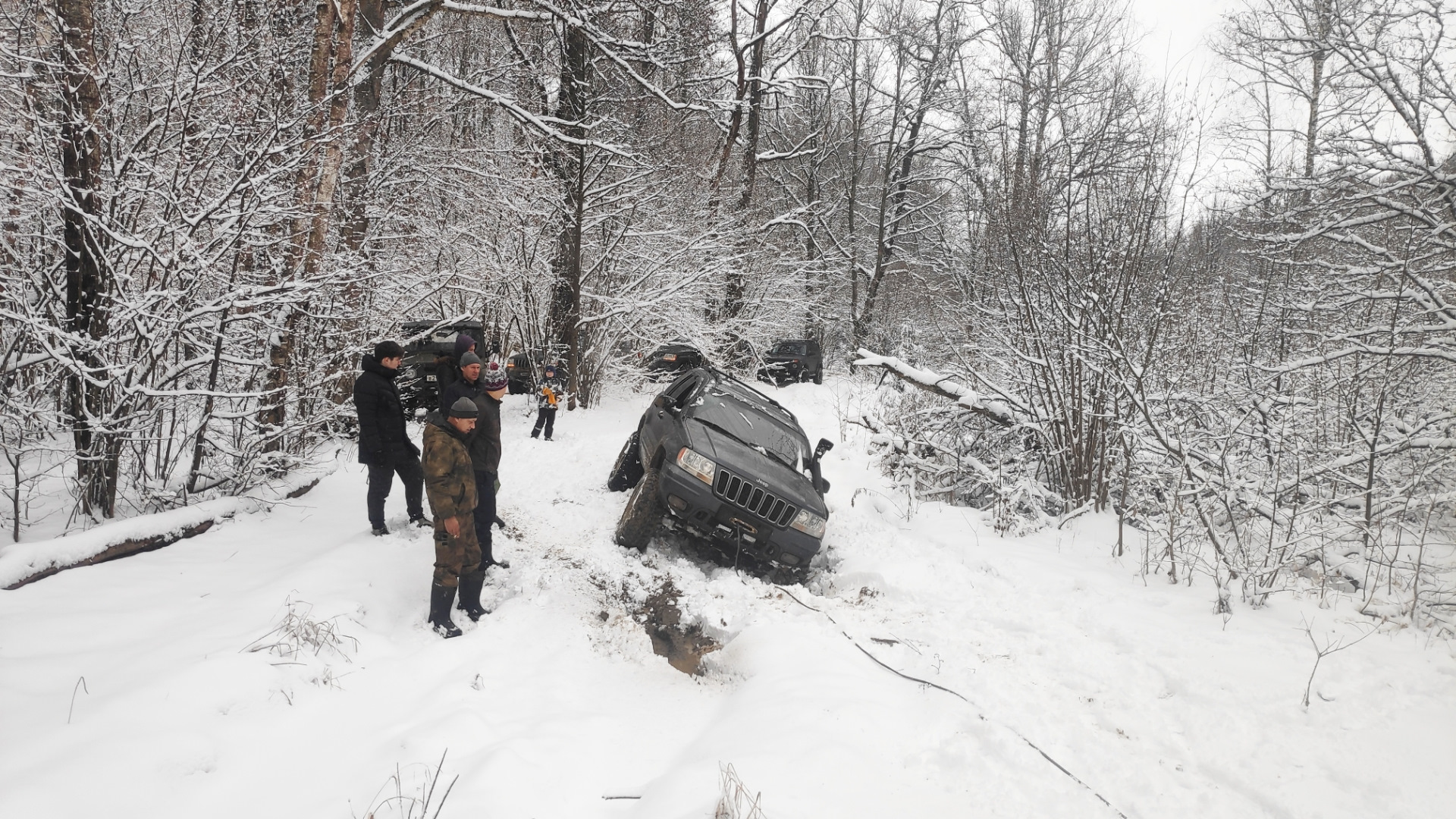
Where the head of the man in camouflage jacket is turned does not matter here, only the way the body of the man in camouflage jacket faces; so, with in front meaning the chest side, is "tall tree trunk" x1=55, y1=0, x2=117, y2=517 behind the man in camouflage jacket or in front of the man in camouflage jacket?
behind

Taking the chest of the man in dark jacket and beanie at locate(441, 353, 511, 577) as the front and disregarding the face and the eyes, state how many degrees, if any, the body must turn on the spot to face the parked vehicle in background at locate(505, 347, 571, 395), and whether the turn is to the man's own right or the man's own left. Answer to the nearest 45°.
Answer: approximately 90° to the man's own left

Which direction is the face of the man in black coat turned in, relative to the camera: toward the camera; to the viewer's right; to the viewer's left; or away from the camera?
to the viewer's right

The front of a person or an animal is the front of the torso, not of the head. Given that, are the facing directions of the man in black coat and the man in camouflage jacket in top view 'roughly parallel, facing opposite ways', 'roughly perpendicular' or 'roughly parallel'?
roughly parallel

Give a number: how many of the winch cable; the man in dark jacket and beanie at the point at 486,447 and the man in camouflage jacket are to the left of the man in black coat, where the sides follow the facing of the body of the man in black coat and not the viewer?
0

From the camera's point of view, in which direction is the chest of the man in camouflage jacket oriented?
to the viewer's right

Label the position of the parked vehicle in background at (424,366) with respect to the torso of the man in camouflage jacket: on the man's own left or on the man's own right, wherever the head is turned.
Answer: on the man's own left

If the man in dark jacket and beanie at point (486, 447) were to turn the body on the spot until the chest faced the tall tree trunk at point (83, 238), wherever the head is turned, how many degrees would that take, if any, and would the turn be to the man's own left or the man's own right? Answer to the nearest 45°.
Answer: approximately 180°

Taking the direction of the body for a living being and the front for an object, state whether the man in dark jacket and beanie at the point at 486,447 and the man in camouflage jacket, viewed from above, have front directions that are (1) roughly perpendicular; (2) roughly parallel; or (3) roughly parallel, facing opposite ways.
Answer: roughly parallel

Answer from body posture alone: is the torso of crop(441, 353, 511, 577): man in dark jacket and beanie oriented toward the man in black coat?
no

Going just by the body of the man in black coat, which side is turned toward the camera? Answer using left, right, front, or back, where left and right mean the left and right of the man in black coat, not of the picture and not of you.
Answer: right

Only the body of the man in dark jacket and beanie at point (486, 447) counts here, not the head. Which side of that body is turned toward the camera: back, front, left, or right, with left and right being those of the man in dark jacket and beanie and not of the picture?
right

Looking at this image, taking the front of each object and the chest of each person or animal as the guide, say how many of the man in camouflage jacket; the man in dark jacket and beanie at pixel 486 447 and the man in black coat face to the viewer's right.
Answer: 3
